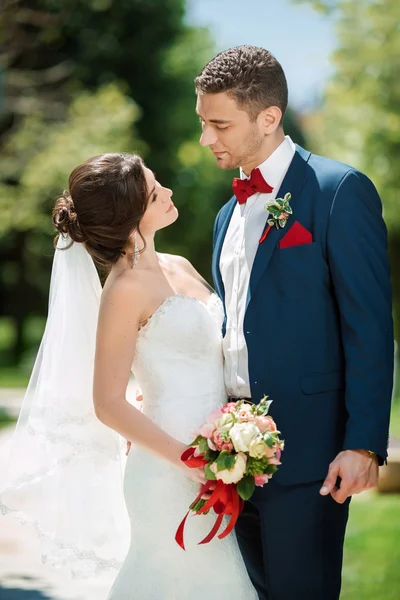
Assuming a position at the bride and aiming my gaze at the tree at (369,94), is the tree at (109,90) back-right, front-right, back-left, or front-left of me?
front-left

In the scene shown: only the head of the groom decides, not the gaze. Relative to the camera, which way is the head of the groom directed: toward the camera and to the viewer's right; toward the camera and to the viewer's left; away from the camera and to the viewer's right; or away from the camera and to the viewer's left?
toward the camera and to the viewer's left

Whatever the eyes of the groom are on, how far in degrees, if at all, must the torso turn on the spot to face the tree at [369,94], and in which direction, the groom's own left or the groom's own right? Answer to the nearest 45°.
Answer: approximately 135° to the groom's own right

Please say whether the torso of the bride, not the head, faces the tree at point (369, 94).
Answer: no

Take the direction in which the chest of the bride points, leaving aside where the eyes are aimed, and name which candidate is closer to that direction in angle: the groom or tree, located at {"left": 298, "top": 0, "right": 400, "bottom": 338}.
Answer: the groom

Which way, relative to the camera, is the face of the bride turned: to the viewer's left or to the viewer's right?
to the viewer's right

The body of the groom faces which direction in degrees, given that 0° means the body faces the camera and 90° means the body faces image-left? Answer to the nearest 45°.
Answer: approximately 45°

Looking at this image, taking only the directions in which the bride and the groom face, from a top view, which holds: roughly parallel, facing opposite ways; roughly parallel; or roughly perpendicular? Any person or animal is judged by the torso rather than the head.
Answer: roughly perpendicular

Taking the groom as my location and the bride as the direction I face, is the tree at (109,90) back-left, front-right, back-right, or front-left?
front-right

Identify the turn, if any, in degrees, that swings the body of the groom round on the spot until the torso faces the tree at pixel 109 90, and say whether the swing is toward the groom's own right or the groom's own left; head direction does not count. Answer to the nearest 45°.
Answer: approximately 135° to the groom's own right

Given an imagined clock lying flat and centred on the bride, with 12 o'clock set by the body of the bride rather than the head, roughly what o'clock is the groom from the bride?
The groom is roughly at 12 o'clock from the bride.

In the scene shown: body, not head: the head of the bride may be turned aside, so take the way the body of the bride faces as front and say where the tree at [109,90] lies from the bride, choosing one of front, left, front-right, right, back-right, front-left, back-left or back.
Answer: back-left

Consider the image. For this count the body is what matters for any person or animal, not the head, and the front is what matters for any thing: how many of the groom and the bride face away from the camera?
0
